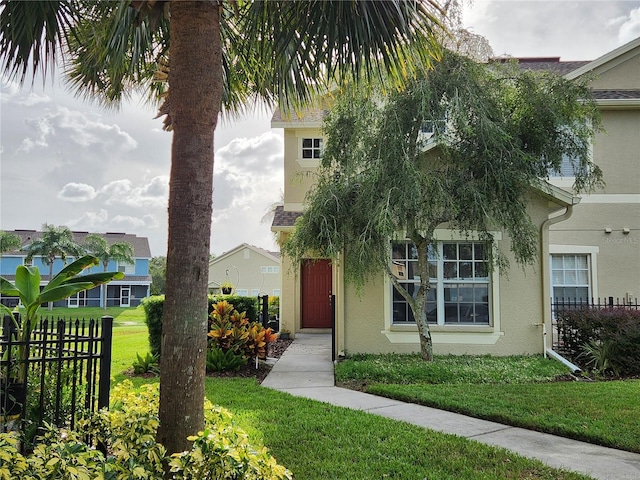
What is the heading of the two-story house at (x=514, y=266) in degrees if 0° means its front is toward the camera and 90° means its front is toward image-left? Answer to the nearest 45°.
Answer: approximately 0°

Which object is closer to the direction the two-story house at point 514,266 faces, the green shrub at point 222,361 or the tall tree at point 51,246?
the green shrub

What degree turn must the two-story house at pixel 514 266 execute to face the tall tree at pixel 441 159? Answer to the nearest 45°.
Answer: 0° — it already faces it

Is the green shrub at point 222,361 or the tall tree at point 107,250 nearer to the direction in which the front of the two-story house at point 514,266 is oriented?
the green shrub

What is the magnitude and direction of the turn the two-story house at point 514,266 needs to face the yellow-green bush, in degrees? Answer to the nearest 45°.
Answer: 0° — it already faces it

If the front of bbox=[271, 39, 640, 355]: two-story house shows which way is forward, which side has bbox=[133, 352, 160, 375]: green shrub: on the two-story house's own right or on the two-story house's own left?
on the two-story house's own right

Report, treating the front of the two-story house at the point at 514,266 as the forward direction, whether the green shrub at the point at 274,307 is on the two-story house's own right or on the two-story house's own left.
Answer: on the two-story house's own right

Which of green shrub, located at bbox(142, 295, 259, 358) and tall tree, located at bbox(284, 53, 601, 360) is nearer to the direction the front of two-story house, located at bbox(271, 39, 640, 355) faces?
the tall tree

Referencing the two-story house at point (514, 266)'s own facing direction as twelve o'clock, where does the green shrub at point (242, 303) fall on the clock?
The green shrub is roughly at 2 o'clock from the two-story house.
